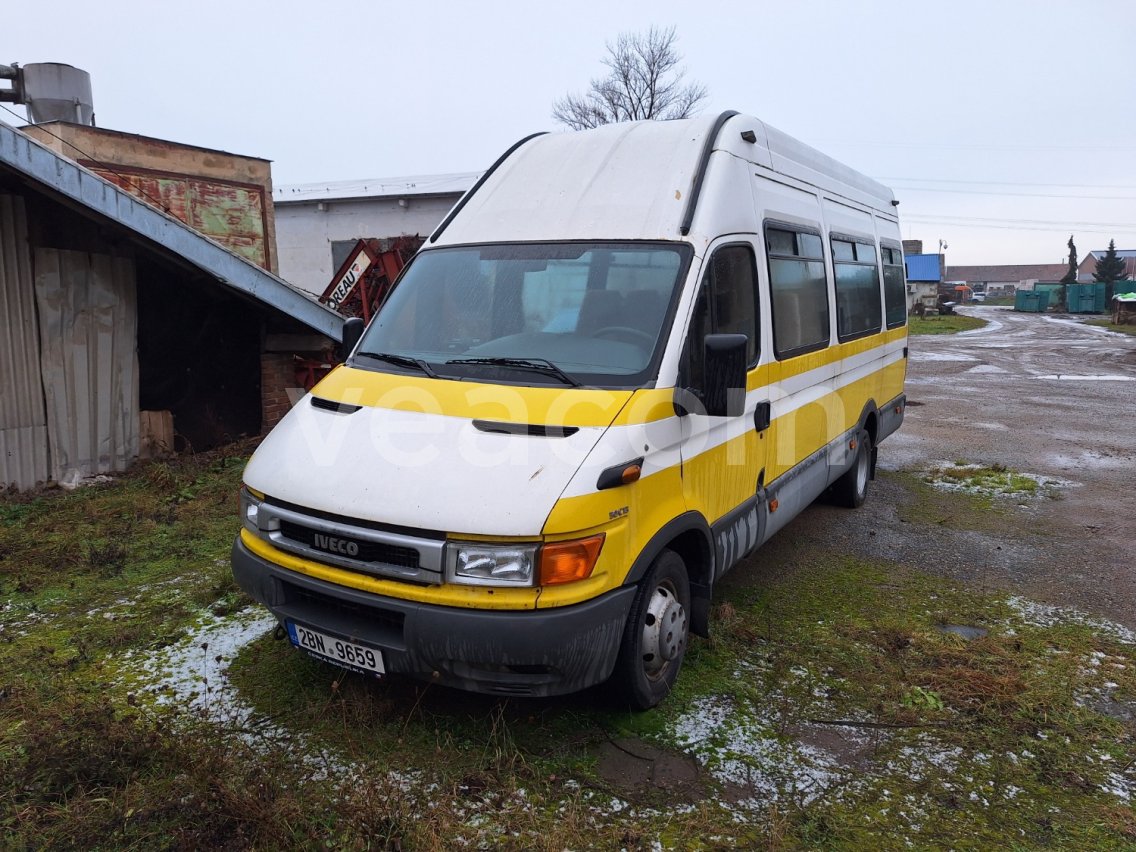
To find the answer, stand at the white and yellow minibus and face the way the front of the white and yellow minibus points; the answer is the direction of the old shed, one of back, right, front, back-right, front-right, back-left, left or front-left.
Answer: right

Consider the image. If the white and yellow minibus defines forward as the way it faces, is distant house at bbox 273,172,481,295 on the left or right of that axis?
on its right

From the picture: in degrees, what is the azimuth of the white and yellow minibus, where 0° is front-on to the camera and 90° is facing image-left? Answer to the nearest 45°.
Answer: approximately 45°

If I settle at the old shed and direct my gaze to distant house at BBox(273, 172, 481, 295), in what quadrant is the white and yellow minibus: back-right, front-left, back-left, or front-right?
back-right

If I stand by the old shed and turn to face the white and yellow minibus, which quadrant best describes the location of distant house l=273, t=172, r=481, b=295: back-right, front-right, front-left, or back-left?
back-left
